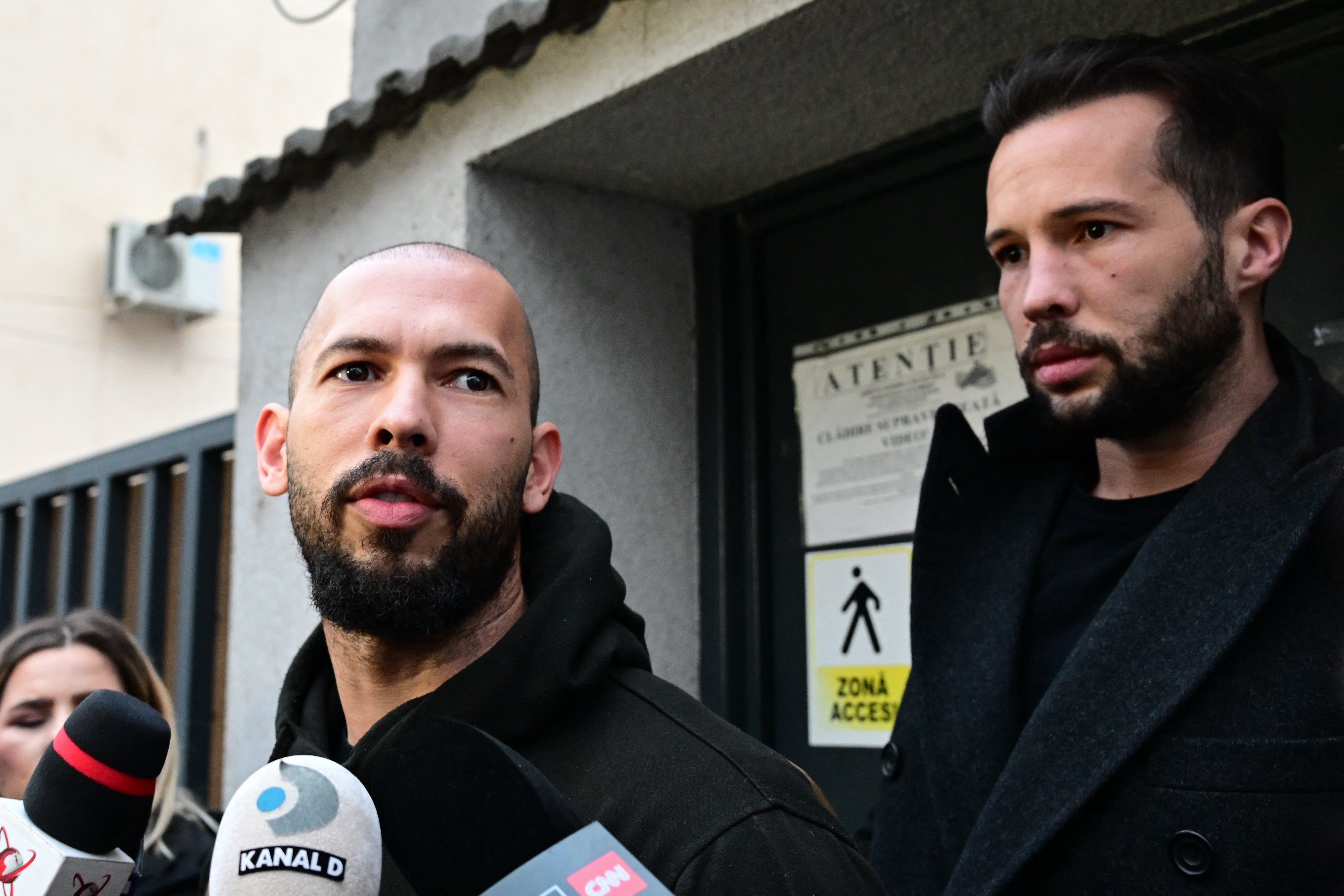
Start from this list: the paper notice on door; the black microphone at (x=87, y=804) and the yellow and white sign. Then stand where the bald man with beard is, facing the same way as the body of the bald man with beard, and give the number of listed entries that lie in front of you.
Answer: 1

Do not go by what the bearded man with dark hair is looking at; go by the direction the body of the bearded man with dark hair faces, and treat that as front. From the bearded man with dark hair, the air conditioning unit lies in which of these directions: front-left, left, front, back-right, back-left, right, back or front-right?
right

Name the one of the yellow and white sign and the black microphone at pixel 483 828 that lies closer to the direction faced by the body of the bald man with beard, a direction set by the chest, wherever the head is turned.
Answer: the black microphone

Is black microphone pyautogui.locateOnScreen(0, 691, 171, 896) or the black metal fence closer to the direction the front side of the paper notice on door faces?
the black microphone

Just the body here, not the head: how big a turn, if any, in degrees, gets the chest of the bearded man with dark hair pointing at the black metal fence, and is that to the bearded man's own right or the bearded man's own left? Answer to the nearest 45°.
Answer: approximately 90° to the bearded man's own right

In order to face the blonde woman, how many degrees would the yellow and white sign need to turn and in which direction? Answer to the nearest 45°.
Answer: approximately 45° to its right
